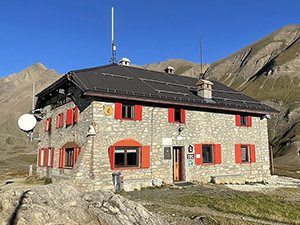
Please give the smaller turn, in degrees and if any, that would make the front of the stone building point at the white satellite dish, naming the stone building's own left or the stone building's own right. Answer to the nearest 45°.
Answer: approximately 135° to the stone building's own right

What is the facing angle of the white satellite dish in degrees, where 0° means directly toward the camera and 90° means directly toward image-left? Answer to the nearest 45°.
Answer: approximately 0°

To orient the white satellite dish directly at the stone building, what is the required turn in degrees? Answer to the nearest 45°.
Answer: approximately 90° to its left

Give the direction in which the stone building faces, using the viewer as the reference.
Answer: facing the viewer and to the right of the viewer
